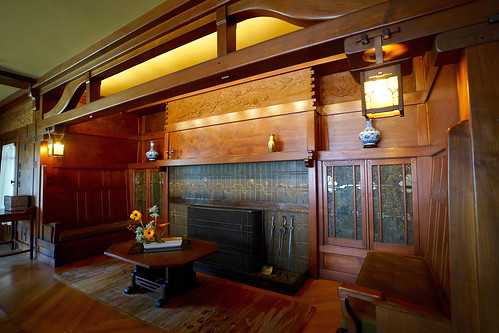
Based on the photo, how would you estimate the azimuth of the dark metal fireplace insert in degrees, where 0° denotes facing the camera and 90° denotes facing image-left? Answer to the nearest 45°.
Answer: approximately 45°

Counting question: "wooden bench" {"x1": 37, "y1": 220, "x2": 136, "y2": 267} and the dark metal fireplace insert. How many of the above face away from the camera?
0

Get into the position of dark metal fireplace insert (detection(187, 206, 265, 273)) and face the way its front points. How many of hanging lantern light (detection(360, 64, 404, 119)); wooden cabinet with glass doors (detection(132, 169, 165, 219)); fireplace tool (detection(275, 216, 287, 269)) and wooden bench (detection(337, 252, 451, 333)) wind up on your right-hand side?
1

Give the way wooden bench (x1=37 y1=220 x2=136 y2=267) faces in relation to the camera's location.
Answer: facing the viewer and to the right of the viewer

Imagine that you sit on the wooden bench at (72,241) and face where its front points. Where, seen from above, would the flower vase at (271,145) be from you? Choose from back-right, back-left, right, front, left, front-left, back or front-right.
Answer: front

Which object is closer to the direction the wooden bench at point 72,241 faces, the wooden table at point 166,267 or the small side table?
the wooden table

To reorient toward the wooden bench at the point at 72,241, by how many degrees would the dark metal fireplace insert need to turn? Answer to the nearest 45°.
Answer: approximately 45° to its right

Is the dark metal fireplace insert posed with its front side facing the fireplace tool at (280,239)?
no

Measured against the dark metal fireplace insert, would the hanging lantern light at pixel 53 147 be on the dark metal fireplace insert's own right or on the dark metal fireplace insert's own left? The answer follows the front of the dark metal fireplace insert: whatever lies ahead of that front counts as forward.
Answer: on the dark metal fireplace insert's own right

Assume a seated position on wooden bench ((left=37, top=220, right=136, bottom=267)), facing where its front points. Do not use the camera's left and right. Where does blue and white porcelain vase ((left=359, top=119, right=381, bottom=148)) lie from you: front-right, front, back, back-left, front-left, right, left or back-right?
front

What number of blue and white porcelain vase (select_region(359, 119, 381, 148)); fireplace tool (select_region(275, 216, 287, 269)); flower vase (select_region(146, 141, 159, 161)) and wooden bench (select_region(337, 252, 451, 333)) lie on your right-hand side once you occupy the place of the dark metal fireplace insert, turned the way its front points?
1

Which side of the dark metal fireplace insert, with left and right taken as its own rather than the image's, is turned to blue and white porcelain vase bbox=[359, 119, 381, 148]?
left

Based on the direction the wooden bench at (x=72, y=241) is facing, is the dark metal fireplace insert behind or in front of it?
in front

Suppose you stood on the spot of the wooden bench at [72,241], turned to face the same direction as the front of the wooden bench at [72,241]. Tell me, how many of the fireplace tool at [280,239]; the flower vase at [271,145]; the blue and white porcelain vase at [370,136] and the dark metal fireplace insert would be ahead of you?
4

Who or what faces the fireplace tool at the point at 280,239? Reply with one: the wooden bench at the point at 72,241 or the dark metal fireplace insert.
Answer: the wooden bench

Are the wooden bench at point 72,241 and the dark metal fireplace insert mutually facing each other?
no

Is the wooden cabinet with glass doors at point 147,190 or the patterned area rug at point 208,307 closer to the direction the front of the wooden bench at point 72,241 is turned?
the patterned area rug
